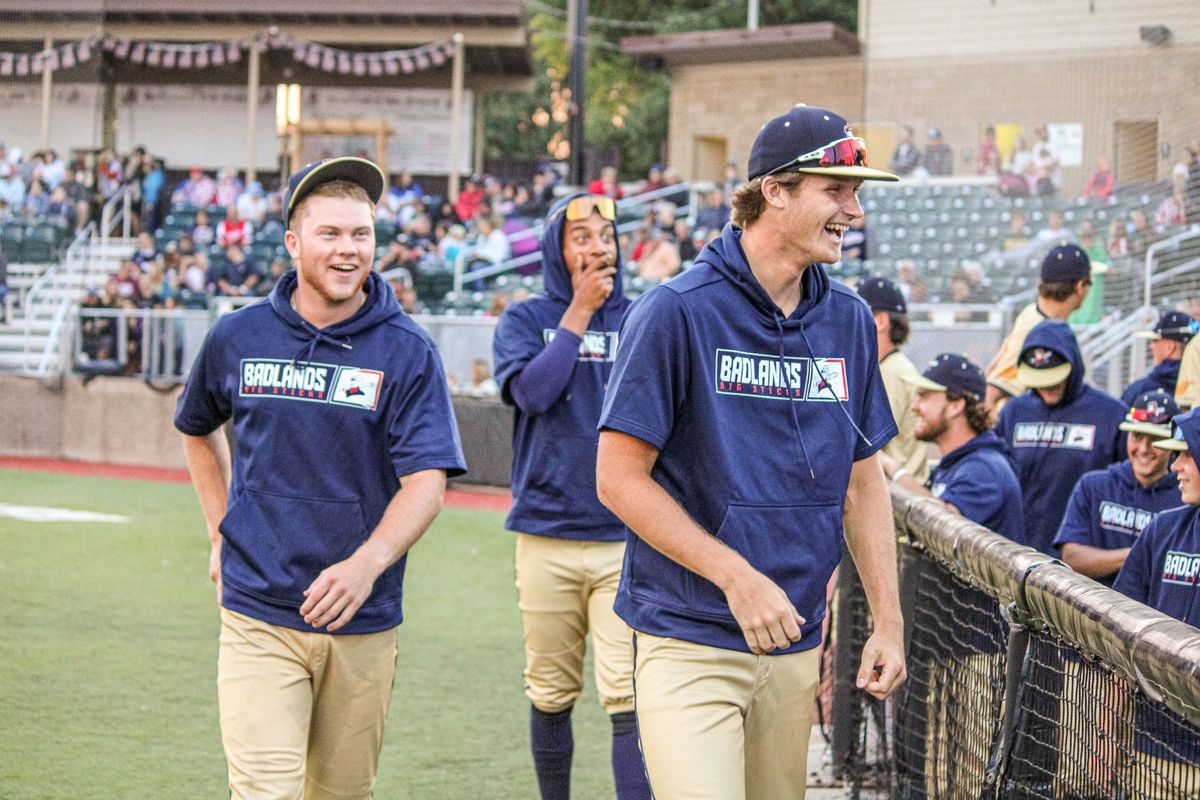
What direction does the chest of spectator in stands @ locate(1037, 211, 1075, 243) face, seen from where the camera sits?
toward the camera

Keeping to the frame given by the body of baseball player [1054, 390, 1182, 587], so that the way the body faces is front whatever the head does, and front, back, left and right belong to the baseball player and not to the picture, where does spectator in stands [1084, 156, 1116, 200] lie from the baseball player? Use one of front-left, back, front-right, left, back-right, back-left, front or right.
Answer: back

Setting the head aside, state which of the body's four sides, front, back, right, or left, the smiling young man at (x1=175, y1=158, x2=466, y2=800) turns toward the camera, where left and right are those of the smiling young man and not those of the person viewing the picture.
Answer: front

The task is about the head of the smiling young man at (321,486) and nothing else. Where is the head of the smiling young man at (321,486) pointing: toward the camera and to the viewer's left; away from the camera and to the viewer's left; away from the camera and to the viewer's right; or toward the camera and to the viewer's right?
toward the camera and to the viewer's right

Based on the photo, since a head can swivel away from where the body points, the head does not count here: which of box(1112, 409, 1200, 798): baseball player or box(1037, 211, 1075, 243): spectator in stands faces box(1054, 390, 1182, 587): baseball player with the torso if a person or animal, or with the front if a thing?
the spectator in stands

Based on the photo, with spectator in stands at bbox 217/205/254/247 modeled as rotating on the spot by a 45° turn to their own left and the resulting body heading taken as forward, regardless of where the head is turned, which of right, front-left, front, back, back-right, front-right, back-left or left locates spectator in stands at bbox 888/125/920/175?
front

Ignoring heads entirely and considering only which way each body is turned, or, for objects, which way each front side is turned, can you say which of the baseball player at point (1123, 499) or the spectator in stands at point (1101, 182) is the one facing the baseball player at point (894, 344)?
the spectator in stands

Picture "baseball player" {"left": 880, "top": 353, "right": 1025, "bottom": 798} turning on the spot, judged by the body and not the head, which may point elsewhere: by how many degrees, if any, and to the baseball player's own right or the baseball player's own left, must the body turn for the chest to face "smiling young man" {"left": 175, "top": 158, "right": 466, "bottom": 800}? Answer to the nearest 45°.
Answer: approximately 45° to the baseball player's own left

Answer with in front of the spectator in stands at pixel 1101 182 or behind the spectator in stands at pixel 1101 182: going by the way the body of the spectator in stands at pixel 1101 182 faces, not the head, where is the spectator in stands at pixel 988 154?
behind

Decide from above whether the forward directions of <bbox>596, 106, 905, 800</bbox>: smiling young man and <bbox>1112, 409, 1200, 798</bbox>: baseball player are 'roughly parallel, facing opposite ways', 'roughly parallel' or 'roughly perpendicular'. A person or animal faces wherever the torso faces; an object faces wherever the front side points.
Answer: roughly perpendicular

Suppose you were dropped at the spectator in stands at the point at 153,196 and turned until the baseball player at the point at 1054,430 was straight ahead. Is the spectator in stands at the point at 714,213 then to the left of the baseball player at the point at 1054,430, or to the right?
left

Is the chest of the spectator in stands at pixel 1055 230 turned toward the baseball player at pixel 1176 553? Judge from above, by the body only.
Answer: yes

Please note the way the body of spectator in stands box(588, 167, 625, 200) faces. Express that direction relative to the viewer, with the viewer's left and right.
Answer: facing the viewer

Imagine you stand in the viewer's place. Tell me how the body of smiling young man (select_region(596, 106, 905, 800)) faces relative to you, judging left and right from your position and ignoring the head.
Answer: facing the viewer and to the right of the viewer
